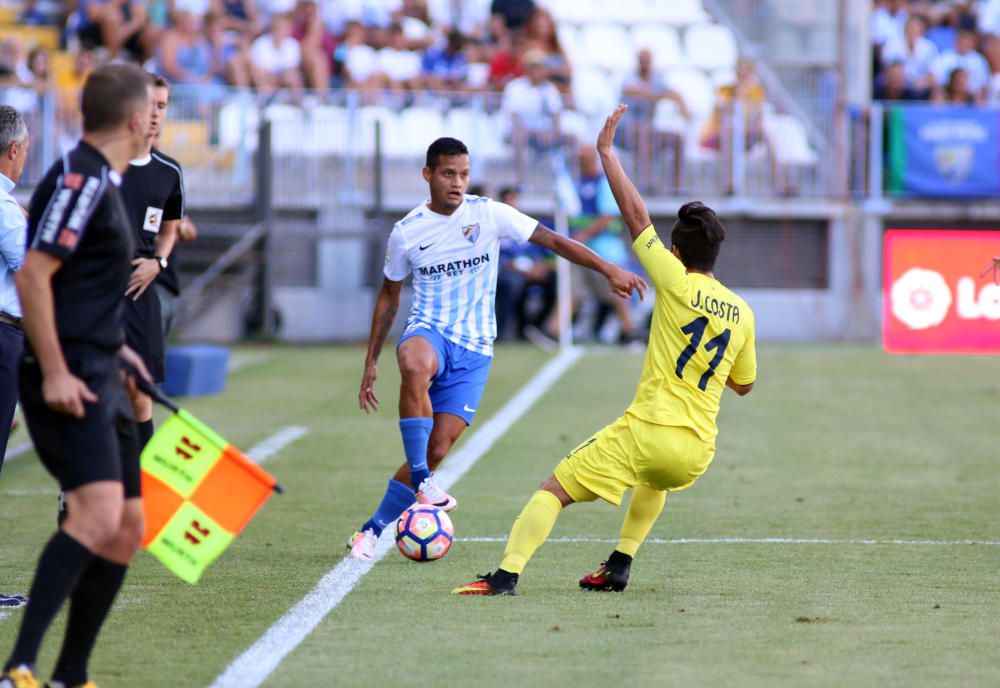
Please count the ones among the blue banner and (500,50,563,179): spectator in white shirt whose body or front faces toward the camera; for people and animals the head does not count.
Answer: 2

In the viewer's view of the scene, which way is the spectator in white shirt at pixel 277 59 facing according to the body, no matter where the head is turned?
toward the camera

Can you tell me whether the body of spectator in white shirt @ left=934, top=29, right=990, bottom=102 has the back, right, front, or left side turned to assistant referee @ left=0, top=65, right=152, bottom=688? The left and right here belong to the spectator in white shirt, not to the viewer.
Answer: front

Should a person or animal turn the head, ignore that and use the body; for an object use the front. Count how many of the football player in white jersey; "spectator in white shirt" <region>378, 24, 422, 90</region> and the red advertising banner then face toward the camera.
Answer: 3

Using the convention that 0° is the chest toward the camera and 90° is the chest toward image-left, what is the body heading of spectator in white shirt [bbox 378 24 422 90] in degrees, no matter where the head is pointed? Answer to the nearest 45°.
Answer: approximately 0°

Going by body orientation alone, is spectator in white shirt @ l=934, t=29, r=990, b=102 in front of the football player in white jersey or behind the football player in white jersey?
behind

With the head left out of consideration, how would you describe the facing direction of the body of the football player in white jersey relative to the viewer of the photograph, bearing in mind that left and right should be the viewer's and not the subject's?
facing the viewer

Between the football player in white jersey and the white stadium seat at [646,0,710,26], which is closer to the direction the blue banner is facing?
the football player in white jersey

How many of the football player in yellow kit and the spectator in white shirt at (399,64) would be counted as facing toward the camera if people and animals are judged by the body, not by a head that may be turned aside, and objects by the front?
1

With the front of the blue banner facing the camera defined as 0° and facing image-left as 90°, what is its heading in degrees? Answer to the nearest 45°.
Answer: approximately 0°

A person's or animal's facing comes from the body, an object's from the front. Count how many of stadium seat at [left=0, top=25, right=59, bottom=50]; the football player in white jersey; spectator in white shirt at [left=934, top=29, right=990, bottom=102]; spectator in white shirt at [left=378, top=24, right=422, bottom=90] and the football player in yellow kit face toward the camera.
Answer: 4

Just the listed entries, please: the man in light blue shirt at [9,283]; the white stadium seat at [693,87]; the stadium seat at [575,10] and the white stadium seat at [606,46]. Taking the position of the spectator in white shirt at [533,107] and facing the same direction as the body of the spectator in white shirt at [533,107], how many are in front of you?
1

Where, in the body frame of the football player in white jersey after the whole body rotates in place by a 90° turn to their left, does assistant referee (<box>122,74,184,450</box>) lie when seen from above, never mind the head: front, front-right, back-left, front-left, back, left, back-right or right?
back

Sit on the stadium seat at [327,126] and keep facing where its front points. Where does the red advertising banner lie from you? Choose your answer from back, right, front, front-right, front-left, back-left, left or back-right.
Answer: front-left

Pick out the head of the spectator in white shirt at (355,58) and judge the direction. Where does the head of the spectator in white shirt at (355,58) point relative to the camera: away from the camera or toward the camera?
toward the camera

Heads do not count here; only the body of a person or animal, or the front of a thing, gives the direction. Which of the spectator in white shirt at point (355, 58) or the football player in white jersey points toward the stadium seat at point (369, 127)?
the spectator in white shirt

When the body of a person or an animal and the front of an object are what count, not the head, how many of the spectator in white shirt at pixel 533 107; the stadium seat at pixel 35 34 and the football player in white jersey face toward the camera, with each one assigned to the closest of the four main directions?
3
